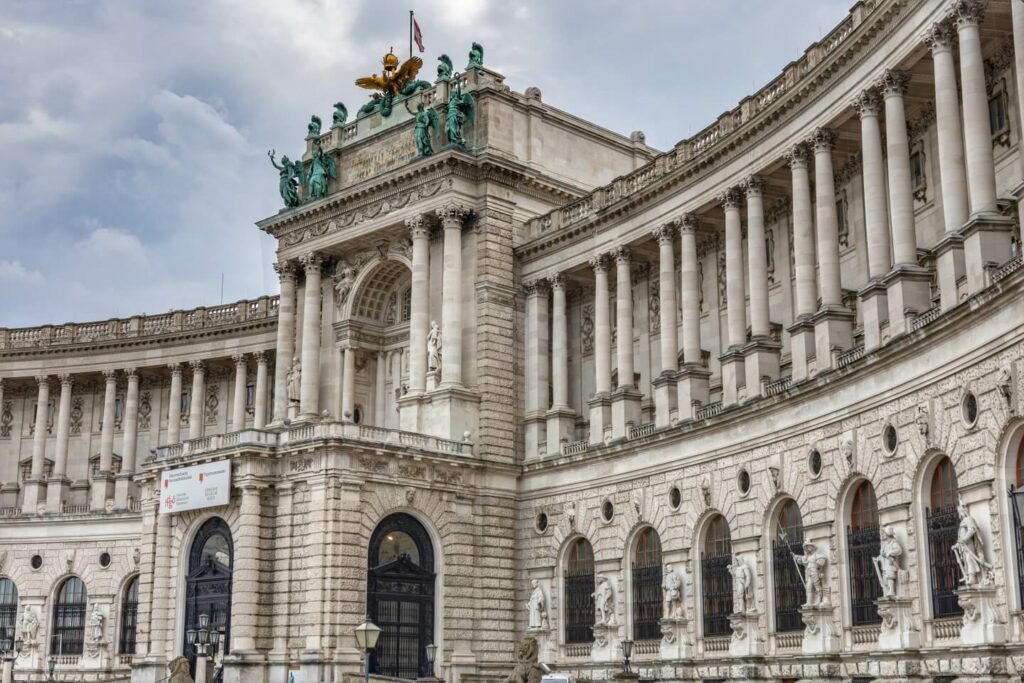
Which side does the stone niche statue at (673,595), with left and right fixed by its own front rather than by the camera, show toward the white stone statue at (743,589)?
left

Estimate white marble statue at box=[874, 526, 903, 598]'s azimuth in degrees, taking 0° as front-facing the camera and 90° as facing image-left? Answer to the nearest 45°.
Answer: approximately 45°

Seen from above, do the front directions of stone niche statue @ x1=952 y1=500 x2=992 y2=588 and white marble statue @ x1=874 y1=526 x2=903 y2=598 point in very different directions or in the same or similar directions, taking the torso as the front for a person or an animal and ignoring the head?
same or similar directions

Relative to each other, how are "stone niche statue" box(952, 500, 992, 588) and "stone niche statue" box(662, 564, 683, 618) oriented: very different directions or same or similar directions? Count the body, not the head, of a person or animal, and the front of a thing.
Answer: same or similar directions

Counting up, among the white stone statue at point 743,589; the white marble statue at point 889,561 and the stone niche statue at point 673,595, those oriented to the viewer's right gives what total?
0

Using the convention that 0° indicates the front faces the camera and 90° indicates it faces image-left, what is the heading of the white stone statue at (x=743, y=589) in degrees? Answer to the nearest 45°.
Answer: approximately 45°

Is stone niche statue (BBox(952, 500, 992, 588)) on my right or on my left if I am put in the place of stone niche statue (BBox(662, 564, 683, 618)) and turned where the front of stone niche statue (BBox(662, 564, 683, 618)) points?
on my left

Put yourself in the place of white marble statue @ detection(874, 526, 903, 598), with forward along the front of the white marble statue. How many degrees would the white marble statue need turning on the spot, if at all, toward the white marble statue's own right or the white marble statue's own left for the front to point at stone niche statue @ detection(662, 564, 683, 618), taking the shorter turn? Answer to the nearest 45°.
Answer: approximately 90° to the white marble statue's own right

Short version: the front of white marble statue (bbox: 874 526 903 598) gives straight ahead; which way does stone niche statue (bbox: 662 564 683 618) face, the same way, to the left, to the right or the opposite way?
the same way

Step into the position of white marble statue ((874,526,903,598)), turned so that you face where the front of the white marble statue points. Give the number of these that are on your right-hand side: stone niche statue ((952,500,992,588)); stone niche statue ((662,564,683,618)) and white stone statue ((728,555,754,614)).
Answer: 2

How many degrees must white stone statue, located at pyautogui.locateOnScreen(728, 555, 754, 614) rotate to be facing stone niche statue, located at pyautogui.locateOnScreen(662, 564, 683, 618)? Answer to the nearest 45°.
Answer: approximately 90° to its right

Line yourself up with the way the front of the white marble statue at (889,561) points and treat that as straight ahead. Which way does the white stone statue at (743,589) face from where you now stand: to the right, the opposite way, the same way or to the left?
the same way

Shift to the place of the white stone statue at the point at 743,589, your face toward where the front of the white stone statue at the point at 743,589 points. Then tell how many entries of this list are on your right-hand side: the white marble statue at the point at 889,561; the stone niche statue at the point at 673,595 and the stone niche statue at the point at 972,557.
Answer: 1

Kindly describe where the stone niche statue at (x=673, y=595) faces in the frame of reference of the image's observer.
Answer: facing the viewer and to the left of the viewer
